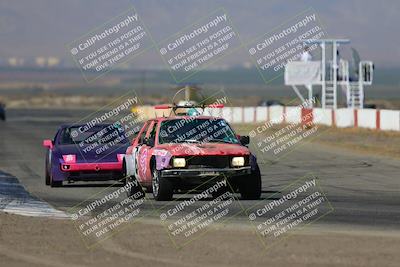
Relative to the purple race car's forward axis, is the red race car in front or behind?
in front

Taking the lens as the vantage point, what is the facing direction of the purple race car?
facing the viewer
